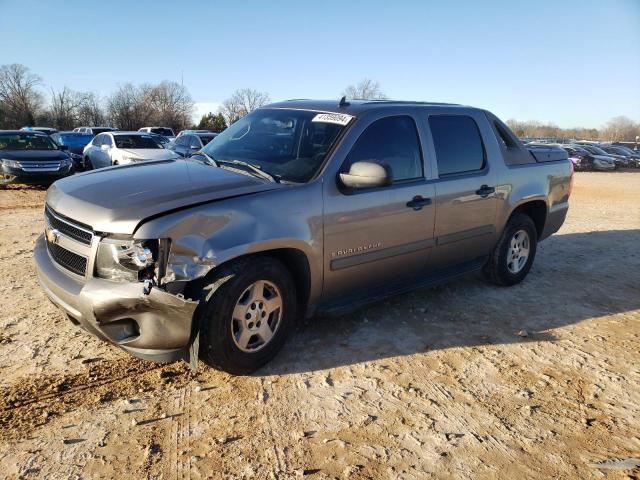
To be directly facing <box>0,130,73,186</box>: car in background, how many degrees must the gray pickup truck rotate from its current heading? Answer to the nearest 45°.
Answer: approximately 90° to its right

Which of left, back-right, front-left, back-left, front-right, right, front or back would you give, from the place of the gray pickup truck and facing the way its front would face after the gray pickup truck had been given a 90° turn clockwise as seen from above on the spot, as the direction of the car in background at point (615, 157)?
right
